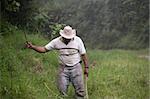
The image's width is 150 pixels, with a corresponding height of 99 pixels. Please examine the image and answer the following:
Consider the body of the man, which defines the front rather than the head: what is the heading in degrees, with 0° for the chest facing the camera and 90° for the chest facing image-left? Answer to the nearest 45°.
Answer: approximately 0°
